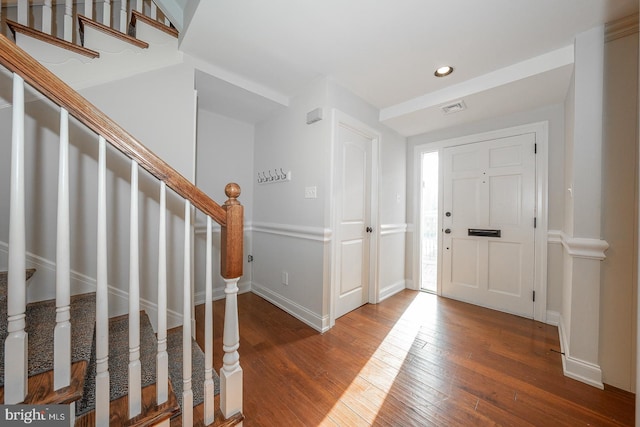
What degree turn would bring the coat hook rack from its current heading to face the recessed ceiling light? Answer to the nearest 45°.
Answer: approximately 90° to its left

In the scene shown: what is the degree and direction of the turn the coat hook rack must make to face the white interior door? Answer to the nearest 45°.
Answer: approximately 90° to its left

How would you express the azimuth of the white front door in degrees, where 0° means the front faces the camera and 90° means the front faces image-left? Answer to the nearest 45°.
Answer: approximately 45°

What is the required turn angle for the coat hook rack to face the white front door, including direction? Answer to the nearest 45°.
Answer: approximately 135° to its left

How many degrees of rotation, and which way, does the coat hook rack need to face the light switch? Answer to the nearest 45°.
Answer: approximately 90° to its left
